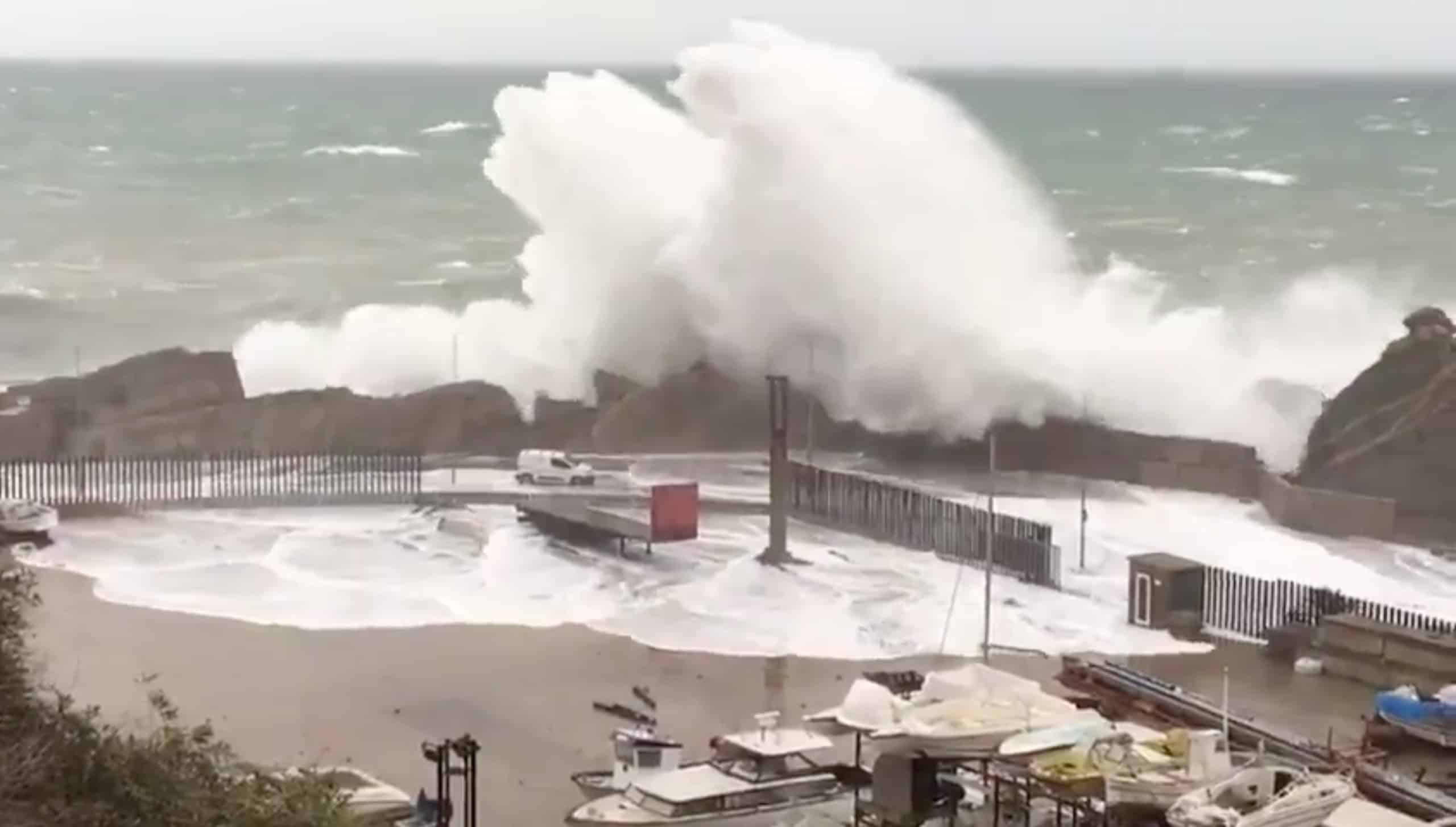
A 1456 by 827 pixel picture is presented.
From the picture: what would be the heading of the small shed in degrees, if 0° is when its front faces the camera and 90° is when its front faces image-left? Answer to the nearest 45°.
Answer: approximately 45°

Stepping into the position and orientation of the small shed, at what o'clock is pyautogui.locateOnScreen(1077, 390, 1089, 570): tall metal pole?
The tall metal pole is roughly at 4 o'clock from the small shed.
